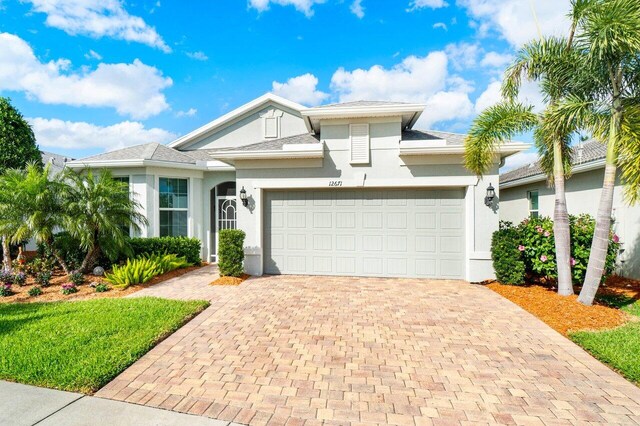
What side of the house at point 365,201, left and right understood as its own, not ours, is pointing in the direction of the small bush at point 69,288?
right

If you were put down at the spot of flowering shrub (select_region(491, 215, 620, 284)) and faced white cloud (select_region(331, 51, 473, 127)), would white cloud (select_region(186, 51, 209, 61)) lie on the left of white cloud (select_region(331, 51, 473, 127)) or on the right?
left

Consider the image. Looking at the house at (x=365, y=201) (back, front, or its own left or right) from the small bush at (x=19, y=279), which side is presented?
right

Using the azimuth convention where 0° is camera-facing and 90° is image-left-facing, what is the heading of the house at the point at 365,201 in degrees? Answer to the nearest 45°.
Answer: approximately 0°

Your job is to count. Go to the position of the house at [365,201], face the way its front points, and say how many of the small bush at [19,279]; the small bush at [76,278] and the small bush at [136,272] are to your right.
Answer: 3

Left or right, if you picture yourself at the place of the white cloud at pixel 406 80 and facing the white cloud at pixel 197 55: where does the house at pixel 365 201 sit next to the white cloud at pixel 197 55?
left

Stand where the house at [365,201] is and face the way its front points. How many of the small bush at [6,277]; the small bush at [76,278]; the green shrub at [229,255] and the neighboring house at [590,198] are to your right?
3

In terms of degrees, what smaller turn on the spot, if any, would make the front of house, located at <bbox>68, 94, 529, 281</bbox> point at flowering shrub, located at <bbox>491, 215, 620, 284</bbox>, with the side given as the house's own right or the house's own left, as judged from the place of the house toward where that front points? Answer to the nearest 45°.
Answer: approximately 45° to the house's own left

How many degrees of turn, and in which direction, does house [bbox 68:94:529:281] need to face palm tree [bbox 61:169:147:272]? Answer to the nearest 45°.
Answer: approximately 90° to its right
